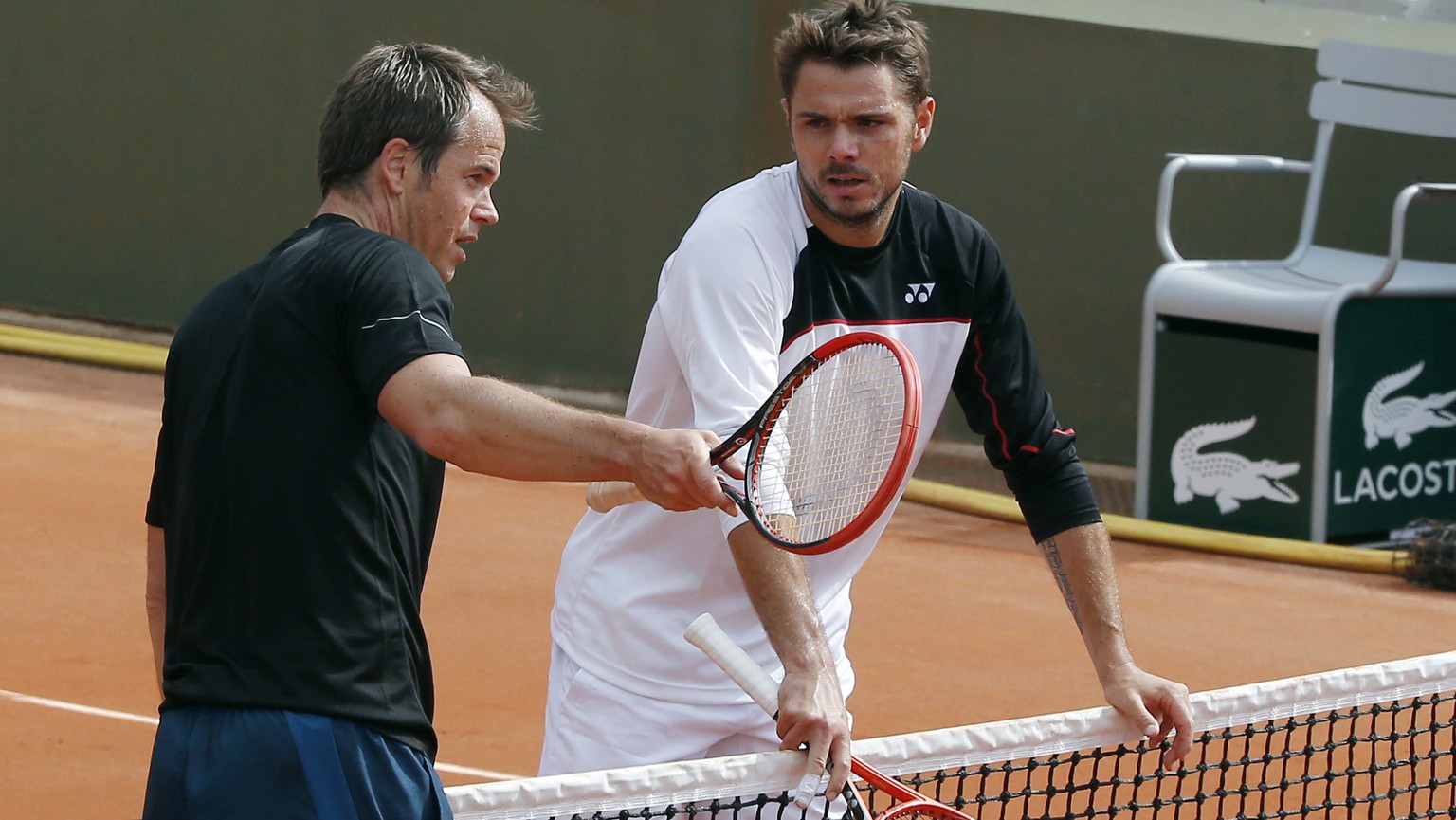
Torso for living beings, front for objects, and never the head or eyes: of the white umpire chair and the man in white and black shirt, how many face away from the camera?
0

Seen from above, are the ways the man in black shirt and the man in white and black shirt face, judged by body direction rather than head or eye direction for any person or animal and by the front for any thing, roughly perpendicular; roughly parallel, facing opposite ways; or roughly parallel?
roughly perpendicular

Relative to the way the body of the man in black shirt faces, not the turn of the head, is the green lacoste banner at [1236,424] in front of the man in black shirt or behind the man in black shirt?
in front

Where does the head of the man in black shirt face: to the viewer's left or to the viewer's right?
to the viewer's right

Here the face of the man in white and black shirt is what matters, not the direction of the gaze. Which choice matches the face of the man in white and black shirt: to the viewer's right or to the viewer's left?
to the viewer's left

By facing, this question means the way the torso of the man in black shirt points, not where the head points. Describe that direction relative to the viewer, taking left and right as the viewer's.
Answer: facing away from the viewer and to the right of the viewer

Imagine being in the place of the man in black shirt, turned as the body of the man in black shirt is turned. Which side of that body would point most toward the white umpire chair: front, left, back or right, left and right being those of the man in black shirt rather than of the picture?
front

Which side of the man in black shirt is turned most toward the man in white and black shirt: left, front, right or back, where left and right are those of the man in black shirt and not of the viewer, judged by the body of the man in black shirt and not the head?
front

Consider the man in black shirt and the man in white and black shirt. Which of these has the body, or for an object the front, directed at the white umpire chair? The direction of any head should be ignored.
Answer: the man in black shirt

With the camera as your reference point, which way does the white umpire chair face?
facing the viewer and to the left of the viewer

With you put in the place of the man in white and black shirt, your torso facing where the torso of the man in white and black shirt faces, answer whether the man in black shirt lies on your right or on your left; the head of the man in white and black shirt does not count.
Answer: on your right

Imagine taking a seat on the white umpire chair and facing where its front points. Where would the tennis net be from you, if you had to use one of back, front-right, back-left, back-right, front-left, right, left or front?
front-left
